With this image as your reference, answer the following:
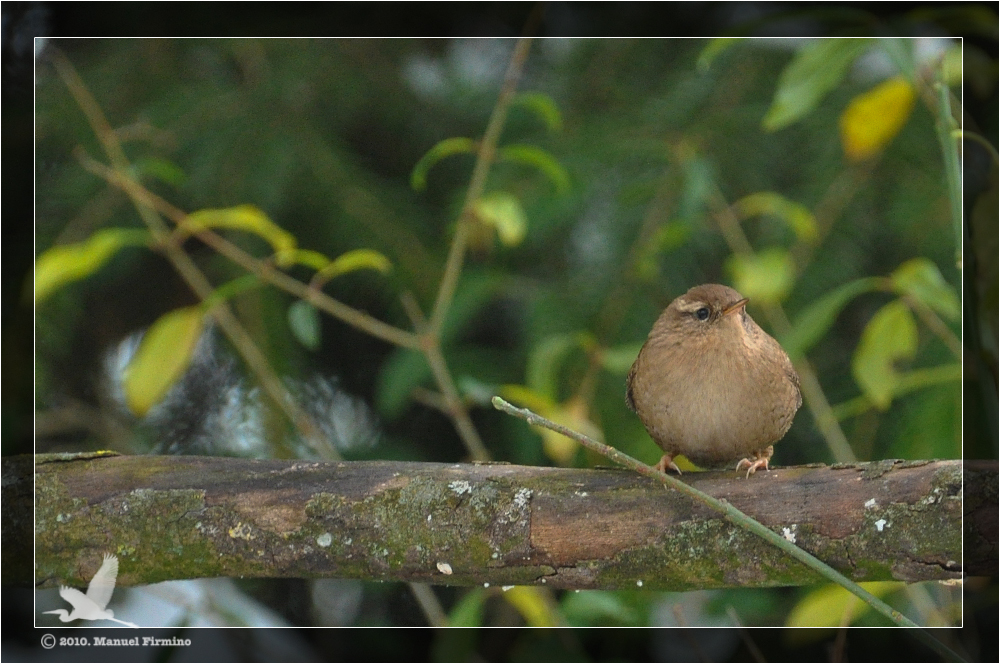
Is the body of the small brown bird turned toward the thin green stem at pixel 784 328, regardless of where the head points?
no

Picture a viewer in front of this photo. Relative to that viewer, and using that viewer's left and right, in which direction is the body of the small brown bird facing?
facing the viewer

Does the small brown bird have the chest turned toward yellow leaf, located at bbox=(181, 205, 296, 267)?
no

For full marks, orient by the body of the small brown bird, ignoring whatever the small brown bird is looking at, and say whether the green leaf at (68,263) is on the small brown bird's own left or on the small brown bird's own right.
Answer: on the small brown bird's own right

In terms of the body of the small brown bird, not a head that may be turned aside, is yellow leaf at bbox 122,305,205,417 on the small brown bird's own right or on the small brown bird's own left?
on the small brown bird's own right
